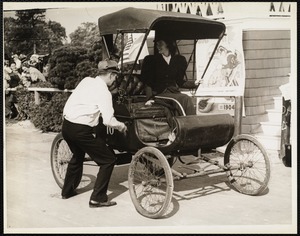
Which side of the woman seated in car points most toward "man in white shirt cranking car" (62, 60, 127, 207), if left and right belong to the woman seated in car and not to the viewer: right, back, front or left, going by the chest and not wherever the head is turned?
right

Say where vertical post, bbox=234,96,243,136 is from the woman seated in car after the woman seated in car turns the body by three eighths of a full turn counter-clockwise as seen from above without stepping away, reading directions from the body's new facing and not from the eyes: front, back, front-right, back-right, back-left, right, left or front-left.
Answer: front-right

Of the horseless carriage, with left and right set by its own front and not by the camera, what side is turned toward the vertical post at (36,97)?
back

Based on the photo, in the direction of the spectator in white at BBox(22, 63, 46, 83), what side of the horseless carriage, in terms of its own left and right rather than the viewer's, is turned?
back

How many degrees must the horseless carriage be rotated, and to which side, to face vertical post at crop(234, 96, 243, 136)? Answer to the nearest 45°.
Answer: approximately 90° to its left

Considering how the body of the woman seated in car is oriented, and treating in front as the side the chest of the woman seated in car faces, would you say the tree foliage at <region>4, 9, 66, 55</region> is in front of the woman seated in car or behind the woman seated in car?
behind

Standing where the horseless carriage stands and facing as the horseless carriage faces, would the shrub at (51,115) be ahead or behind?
behind

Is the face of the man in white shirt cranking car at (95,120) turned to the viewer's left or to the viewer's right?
to the viewer's right
